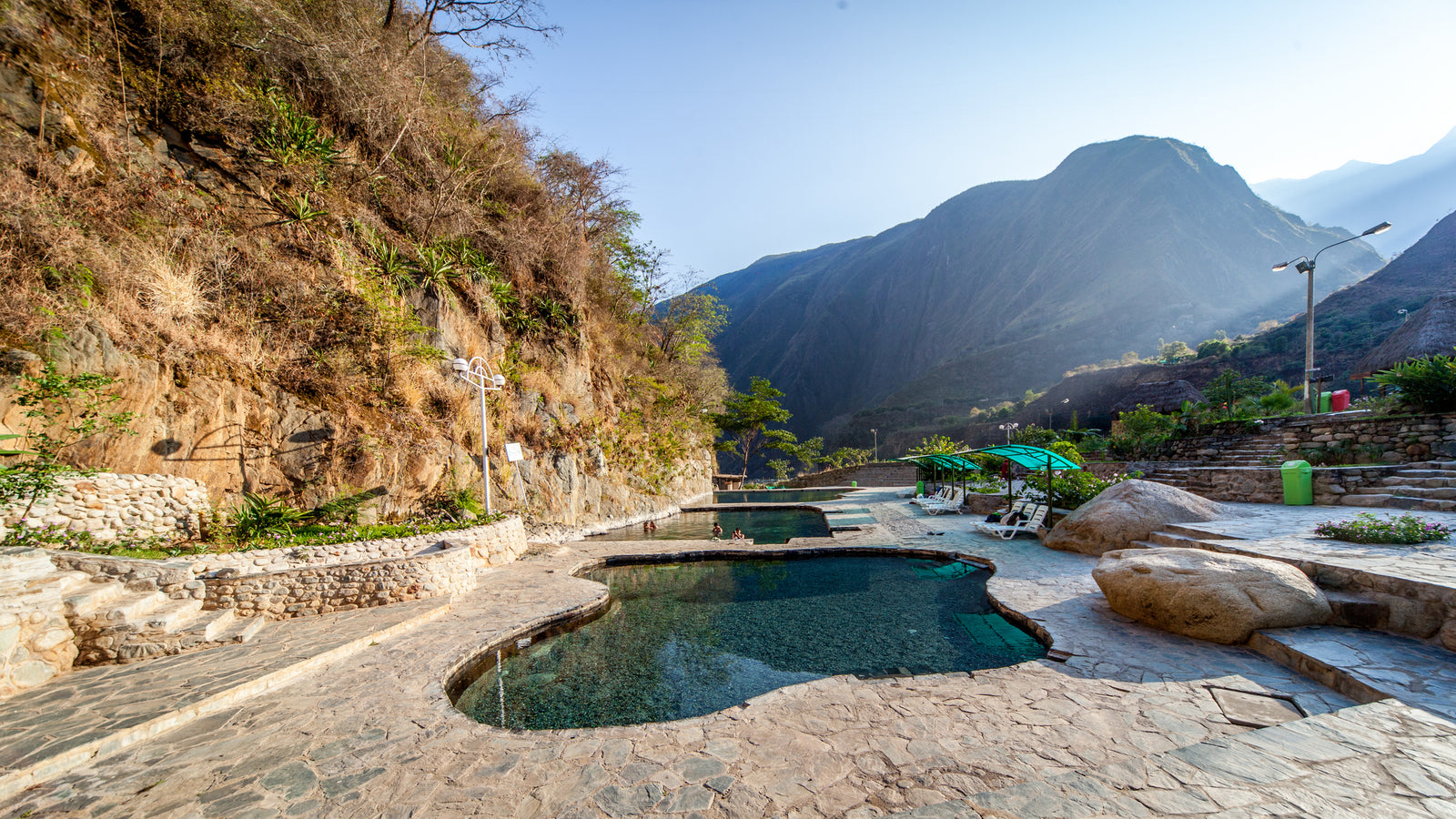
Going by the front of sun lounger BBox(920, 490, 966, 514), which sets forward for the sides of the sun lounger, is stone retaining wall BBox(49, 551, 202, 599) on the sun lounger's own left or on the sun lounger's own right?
on the sun lounger's own left

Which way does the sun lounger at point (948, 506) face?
to the viewer's left

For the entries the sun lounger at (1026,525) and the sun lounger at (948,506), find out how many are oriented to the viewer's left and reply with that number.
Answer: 2

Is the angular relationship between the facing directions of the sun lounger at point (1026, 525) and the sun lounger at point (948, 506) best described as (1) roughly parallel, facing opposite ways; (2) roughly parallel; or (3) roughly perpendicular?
roughly parallel

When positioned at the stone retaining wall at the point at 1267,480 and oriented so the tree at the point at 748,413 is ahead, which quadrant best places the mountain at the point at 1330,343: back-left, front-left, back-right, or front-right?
front-right

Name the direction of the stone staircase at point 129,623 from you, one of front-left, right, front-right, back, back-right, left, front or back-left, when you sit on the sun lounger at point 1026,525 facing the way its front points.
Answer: front-left

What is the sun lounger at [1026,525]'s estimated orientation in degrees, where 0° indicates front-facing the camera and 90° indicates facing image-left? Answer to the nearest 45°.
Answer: approximately 90°

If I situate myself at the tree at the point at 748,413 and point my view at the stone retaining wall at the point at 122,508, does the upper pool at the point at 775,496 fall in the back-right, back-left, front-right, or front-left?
front-left

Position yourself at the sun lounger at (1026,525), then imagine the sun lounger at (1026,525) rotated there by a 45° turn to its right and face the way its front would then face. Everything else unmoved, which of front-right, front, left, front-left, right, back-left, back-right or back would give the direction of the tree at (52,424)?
left

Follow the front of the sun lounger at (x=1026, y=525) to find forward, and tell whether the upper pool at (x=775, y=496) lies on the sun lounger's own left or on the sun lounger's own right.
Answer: on the sun lounger's own right
